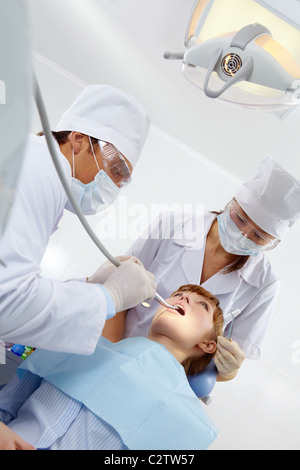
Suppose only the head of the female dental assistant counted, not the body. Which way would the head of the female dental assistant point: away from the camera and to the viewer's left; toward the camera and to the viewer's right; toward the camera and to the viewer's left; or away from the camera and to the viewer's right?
toward the camera and to the viewer's left

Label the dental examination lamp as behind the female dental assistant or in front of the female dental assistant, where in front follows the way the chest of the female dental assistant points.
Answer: in front

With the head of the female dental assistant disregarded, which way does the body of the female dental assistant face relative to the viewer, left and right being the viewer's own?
facing the viewer
